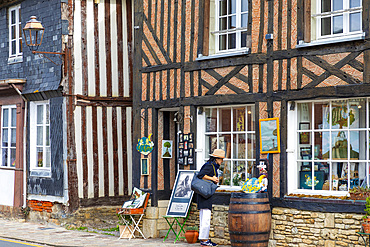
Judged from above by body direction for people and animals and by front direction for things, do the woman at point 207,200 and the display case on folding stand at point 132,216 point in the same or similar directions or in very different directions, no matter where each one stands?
very different directions

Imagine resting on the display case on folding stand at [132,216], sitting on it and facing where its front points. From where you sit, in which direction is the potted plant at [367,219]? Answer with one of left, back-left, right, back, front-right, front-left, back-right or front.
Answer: back-left

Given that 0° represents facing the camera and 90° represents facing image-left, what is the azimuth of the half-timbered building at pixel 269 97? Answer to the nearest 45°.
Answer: approximately 45°

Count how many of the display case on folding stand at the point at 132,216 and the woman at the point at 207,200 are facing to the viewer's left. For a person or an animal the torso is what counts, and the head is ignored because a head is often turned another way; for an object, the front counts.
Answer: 1

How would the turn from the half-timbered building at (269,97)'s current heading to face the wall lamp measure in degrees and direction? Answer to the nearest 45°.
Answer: approximately 90° to its right

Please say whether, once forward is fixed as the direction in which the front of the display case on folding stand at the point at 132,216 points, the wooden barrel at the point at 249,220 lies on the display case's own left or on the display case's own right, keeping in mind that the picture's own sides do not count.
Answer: on the display case's own left
